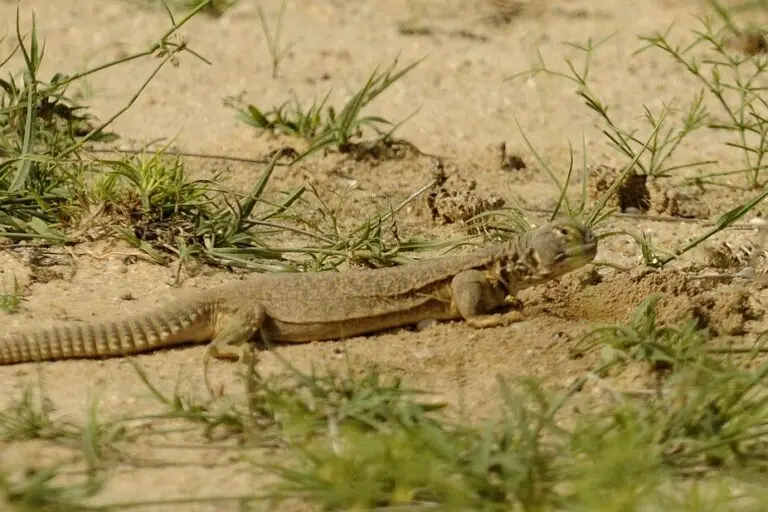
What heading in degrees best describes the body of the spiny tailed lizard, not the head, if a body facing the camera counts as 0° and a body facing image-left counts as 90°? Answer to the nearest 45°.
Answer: approximately 270°
